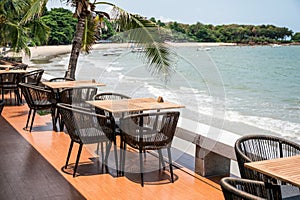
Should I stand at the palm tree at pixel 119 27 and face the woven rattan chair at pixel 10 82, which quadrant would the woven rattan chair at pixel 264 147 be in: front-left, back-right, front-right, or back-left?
front-left

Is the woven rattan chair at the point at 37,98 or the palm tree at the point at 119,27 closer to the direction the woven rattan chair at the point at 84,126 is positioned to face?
the palm tree

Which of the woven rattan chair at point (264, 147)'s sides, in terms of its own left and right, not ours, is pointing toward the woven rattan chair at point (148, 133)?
back

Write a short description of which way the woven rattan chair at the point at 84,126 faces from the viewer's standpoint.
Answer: facing away from the viewer and to the right of the viewer

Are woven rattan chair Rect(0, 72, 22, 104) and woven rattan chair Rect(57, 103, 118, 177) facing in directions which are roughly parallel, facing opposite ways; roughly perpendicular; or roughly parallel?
roughly perpendicular

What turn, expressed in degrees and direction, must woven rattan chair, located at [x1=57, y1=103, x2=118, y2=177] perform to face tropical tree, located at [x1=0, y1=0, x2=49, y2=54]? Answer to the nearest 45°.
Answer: approximately 45° to its left

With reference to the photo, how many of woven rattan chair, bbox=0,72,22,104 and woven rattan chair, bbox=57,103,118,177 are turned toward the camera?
0

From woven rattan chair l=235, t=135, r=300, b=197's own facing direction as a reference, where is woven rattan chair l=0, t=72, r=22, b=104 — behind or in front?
behind

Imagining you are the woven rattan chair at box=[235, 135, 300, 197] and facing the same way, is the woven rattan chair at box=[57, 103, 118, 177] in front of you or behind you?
behind

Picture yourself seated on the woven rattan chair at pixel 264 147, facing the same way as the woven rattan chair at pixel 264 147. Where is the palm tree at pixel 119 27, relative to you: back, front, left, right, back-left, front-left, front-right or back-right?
back

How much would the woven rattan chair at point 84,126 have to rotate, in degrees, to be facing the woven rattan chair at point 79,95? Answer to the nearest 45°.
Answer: approximately 45° to its left

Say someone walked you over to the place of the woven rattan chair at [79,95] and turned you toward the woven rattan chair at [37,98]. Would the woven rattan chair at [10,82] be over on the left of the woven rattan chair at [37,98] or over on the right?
right

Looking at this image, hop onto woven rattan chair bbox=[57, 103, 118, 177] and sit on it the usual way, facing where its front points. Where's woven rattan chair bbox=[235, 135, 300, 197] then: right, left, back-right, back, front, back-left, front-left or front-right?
right

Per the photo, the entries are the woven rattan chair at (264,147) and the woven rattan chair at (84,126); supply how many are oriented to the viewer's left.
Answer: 0
